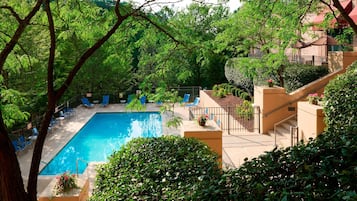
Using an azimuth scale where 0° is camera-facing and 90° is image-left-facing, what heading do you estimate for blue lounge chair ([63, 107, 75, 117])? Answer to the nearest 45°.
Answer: approximately 315°

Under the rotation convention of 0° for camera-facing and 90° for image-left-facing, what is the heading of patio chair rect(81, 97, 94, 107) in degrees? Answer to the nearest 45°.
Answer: approximately 315°

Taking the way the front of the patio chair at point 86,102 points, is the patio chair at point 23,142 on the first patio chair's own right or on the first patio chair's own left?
on the first patio chair's own right

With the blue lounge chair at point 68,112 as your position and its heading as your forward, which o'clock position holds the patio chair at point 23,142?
The patio chair is roughly at 2 o'clock from the blue lounge chair.
